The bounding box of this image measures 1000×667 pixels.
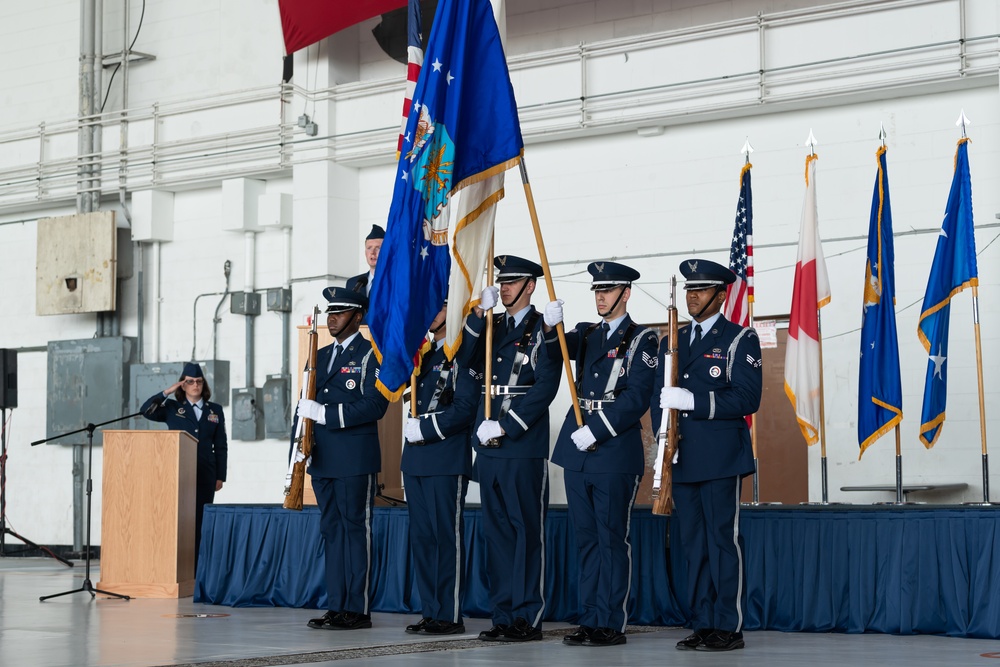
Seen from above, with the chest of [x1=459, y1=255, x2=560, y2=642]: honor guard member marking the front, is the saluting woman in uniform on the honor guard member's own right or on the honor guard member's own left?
on the honor guard member's own right

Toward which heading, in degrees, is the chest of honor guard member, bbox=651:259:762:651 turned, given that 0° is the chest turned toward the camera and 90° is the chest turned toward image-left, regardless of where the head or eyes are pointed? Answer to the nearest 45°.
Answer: approximately 45°

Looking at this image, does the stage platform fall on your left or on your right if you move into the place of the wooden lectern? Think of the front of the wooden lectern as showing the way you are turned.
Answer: on your left

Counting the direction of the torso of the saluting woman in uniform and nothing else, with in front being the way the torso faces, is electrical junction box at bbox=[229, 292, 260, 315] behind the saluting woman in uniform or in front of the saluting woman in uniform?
behind

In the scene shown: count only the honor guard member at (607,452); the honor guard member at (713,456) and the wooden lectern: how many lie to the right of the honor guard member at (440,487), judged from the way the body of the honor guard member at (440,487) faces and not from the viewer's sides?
1

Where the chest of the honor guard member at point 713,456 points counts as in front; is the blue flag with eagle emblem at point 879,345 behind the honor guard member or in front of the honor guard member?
behind

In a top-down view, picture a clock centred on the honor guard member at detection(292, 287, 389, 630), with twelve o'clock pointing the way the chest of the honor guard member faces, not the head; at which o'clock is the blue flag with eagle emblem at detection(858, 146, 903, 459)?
The blue flag with eagle emblem is roughly at 7 o'clock from the honor guard member.

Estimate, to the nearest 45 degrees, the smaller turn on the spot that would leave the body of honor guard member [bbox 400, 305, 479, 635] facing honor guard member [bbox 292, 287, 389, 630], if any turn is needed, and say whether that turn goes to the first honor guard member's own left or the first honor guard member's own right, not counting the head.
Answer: approximately 90° to the first honor guard member's own right

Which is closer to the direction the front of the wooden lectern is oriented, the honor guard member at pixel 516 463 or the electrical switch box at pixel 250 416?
the honor guard member

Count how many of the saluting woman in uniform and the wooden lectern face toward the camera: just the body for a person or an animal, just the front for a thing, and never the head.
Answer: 2
